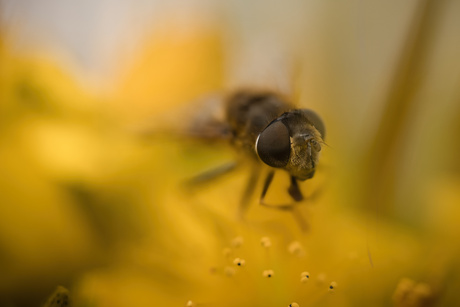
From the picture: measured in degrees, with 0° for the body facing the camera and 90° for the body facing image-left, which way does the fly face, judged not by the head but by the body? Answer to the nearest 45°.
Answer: approximately 315°
